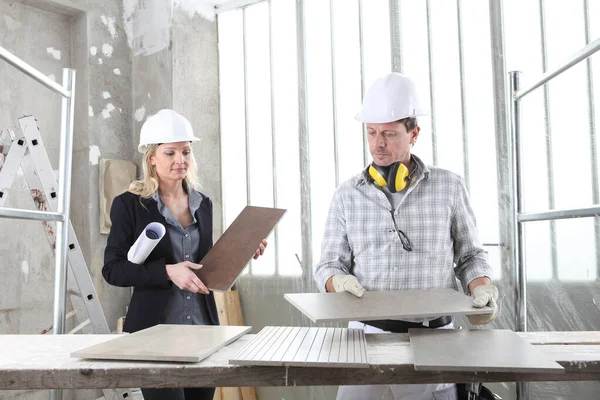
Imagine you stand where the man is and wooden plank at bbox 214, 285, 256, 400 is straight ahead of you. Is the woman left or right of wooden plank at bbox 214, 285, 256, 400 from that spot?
left

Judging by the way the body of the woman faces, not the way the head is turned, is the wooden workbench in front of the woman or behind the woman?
in front

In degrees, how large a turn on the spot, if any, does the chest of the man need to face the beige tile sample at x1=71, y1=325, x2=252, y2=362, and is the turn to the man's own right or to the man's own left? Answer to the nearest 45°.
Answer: approximately 45° to the man's own right

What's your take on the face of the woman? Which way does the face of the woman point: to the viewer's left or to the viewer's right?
to the viewer's right

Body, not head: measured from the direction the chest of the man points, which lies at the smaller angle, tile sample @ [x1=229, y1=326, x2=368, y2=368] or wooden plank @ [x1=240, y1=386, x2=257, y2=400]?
the tile sample

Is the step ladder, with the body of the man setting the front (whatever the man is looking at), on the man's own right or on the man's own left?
on the man's own right

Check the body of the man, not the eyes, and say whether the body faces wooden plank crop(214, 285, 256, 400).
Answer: no

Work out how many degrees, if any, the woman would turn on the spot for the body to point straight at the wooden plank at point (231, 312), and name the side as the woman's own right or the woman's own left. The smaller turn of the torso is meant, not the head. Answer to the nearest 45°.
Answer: approximately 135° to the woman's own left

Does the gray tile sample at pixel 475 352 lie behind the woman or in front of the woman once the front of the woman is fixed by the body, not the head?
in front

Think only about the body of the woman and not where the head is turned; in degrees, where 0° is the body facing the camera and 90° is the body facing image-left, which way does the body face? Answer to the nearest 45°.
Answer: approximately 315°

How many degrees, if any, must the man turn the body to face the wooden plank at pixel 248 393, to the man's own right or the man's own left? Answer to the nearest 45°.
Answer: approximately 135° to the man's own right

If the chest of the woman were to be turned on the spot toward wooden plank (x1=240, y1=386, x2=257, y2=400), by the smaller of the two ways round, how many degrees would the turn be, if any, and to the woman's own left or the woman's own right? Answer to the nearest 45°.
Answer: approximately 135° to the woman's own left

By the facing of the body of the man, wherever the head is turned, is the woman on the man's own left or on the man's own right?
on the man's own right

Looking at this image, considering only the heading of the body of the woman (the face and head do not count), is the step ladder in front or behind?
behind

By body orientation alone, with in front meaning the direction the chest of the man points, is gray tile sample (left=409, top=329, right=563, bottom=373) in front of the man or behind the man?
in front

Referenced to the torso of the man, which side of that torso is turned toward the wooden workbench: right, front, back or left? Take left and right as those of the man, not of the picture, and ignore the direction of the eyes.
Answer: front

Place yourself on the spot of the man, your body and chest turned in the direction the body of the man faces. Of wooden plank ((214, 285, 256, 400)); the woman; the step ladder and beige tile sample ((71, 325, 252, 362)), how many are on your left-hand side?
0

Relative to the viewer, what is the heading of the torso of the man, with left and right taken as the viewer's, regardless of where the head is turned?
facing the viewer
